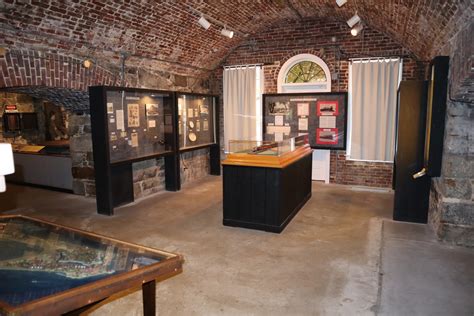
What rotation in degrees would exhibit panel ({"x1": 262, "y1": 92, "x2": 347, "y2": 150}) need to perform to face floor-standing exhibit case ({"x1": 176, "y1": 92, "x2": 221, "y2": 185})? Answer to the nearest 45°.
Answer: approximately 90° to its right

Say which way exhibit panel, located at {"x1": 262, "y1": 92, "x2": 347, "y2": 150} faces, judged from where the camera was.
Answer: facing the viewer

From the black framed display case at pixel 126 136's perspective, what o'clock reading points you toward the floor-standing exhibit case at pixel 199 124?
The floor-standing exhibit case is roughly at 9 o'clock from the black framed display case.

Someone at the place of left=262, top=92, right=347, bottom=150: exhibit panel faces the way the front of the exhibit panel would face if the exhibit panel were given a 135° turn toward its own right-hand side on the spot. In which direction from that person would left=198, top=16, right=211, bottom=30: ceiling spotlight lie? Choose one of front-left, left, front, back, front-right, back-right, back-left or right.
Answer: left

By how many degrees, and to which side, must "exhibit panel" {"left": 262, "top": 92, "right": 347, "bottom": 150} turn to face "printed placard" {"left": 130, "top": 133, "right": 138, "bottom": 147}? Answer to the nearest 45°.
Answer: approximately 45° to its right

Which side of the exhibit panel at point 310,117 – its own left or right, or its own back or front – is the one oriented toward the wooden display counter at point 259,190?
front

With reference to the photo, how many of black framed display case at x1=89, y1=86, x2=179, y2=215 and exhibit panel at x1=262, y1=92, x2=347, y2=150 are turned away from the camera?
0

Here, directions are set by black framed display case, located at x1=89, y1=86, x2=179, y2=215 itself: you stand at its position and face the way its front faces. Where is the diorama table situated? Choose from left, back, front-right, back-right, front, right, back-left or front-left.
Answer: front-right

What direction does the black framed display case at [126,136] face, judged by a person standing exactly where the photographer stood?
facing the viewer and to the right of the viewer

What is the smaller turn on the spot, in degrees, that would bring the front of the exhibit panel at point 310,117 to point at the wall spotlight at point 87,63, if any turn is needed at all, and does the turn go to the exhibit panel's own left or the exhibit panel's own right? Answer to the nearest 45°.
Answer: approximately 45° to the exhibit panel's own right
